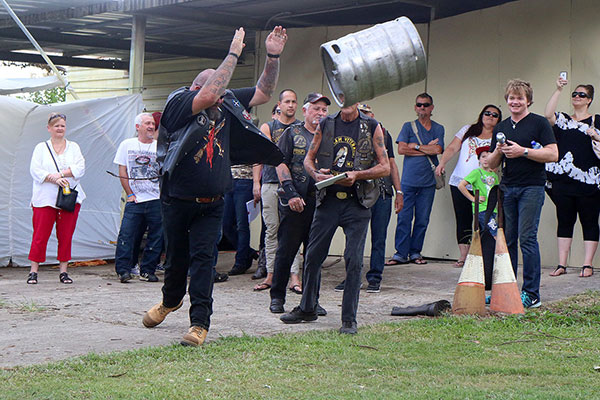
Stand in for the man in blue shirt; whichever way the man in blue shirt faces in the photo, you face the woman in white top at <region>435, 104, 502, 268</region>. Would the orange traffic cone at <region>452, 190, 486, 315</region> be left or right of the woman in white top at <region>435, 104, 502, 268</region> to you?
right

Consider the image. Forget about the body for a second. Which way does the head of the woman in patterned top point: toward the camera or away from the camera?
toward the camera

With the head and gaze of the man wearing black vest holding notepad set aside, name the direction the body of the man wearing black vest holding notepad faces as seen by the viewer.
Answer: toward the camera

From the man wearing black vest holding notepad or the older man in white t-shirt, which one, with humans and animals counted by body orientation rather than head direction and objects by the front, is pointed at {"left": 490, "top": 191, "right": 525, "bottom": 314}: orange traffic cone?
the older man in white t-shirt

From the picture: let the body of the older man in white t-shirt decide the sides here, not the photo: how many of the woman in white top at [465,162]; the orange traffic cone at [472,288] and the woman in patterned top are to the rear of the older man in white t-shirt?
0

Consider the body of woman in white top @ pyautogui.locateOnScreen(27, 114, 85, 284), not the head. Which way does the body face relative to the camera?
toward the camera

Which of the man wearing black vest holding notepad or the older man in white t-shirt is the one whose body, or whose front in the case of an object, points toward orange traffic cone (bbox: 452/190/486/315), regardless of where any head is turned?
the older man in white t-shirt

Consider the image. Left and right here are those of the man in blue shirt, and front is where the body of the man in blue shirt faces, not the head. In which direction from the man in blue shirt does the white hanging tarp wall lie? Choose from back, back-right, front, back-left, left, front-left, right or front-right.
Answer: right

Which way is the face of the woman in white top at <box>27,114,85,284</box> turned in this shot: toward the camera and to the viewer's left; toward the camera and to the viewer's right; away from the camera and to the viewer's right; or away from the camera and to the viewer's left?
toward the camera and to the viewer's right

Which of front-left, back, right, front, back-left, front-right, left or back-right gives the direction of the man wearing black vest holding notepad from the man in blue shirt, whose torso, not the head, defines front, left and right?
front

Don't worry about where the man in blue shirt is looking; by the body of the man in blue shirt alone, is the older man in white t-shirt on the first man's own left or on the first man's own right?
on the first man's own right

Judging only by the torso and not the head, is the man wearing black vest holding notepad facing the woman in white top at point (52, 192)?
no

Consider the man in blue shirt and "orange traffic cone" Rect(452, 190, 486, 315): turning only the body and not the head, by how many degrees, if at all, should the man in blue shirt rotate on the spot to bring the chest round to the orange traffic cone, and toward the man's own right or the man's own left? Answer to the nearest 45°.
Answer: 0° — they already face it

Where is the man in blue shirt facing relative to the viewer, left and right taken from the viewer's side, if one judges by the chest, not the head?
facing the viewer

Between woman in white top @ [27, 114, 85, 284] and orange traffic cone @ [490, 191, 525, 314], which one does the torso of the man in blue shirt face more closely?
the orange traffic cone
